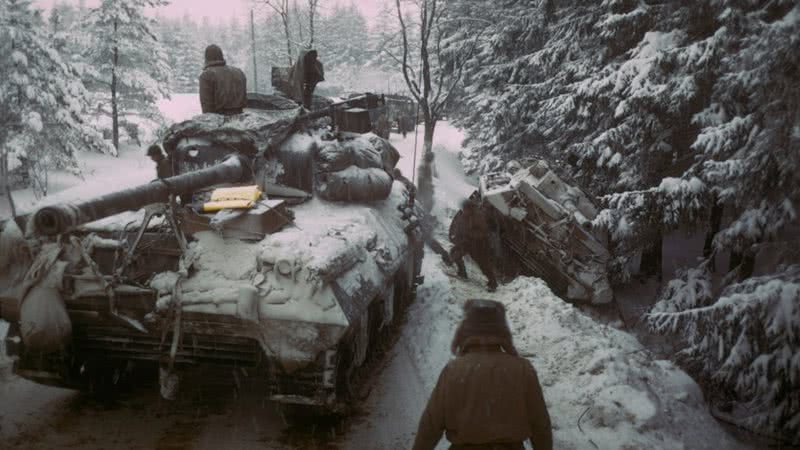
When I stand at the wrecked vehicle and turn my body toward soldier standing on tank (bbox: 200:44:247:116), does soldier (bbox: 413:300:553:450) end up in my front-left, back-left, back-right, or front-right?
front-left

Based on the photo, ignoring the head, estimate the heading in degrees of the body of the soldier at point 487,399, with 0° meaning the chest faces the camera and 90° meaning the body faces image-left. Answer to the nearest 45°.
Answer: approximately 180°

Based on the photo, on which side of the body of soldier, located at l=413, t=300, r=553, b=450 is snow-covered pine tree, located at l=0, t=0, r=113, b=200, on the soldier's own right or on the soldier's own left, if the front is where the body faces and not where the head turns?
on the soldier's own left

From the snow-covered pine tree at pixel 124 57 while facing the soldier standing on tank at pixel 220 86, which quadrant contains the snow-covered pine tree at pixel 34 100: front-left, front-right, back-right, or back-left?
front-right

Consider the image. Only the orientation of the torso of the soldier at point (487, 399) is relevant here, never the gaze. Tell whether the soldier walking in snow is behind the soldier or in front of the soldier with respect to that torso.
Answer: in front

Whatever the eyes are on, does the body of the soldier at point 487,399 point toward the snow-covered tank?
no

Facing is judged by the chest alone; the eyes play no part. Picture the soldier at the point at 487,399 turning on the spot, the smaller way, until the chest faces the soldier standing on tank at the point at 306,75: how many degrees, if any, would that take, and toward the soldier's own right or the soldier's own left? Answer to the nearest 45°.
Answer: approximately 45° to the soldier's own left

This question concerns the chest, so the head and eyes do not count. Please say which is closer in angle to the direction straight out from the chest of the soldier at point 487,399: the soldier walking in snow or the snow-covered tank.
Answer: the soldier walking in snow

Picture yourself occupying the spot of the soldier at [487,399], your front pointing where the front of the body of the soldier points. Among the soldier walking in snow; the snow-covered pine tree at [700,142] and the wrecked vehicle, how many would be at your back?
0

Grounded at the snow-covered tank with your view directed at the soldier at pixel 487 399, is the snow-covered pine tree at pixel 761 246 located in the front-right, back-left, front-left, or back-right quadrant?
front-left

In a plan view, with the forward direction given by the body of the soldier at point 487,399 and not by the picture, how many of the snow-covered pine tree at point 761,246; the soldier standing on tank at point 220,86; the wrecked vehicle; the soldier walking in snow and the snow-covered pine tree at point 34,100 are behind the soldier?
0

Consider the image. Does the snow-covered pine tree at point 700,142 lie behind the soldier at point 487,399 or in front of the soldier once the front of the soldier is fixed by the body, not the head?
in front

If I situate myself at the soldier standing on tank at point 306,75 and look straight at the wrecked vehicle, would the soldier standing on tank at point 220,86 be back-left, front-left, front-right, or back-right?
back-right

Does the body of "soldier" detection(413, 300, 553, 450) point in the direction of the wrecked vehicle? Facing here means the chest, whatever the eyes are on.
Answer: yes

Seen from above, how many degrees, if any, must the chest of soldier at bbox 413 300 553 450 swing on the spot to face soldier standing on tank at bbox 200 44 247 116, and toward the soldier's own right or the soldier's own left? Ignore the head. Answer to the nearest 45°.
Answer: approximately 45° to the soldier's own left
